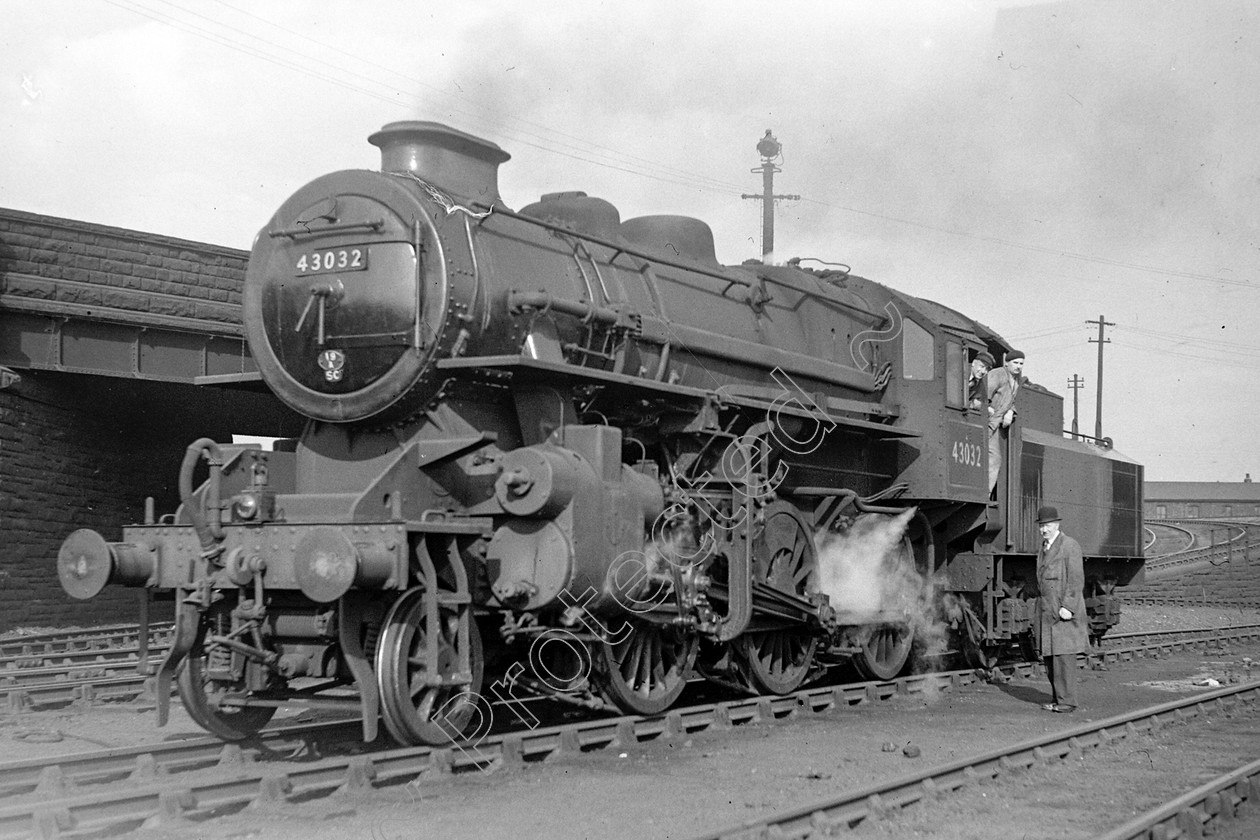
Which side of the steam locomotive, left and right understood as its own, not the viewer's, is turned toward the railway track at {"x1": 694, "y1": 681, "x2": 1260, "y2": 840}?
left

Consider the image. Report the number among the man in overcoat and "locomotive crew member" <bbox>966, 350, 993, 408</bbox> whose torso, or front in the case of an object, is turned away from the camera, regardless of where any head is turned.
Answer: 0

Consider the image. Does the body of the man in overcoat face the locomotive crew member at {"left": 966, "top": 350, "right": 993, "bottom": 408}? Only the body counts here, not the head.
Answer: no

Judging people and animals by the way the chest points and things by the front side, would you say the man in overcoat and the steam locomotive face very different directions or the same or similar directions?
same or similar directions

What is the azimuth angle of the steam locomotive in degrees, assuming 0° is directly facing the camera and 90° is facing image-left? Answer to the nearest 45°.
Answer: approximately 45°

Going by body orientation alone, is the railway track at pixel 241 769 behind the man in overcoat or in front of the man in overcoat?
in front

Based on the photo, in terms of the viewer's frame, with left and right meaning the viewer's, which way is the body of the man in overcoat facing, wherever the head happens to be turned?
facing the viewer and to the left of the viewer

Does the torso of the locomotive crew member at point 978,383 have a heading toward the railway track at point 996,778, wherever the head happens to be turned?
yes

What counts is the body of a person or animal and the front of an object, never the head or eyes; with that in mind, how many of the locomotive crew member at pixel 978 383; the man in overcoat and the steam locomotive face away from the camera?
0

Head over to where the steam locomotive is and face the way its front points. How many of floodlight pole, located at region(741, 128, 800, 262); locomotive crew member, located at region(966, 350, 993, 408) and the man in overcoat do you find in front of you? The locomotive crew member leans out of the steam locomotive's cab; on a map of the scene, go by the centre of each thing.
0

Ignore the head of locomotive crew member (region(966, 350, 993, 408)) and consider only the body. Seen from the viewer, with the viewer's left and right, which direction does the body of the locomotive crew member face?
facing the viewer
